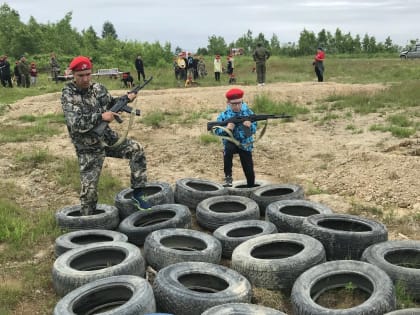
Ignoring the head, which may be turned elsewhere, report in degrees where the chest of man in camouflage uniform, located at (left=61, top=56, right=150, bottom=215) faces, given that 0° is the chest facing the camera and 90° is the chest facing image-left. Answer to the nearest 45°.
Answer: approximately 315°

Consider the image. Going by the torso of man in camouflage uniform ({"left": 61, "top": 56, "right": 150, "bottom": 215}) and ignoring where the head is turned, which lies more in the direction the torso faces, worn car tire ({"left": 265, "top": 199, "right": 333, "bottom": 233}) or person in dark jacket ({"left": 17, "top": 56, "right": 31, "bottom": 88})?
the worn car tire

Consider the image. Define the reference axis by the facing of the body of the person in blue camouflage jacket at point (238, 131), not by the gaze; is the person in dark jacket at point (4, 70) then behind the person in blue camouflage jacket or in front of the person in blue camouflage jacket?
behind

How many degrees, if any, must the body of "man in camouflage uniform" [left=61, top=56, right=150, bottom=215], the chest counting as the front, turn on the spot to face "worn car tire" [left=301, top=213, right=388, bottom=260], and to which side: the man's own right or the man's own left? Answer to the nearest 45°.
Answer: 0° — they already face it

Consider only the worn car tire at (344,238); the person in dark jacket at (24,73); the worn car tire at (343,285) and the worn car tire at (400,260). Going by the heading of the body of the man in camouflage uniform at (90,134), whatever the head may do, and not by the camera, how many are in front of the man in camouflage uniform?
3

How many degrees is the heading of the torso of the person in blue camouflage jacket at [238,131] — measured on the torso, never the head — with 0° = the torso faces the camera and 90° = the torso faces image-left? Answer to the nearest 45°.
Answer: approximately 0°

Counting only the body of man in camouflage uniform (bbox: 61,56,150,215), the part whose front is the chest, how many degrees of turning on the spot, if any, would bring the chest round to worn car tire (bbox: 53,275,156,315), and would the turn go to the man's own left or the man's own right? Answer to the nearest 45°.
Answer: approximately 45° to the man's own right

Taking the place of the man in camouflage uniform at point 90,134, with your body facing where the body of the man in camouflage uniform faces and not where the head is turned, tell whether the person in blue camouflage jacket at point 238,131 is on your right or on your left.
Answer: on your left
